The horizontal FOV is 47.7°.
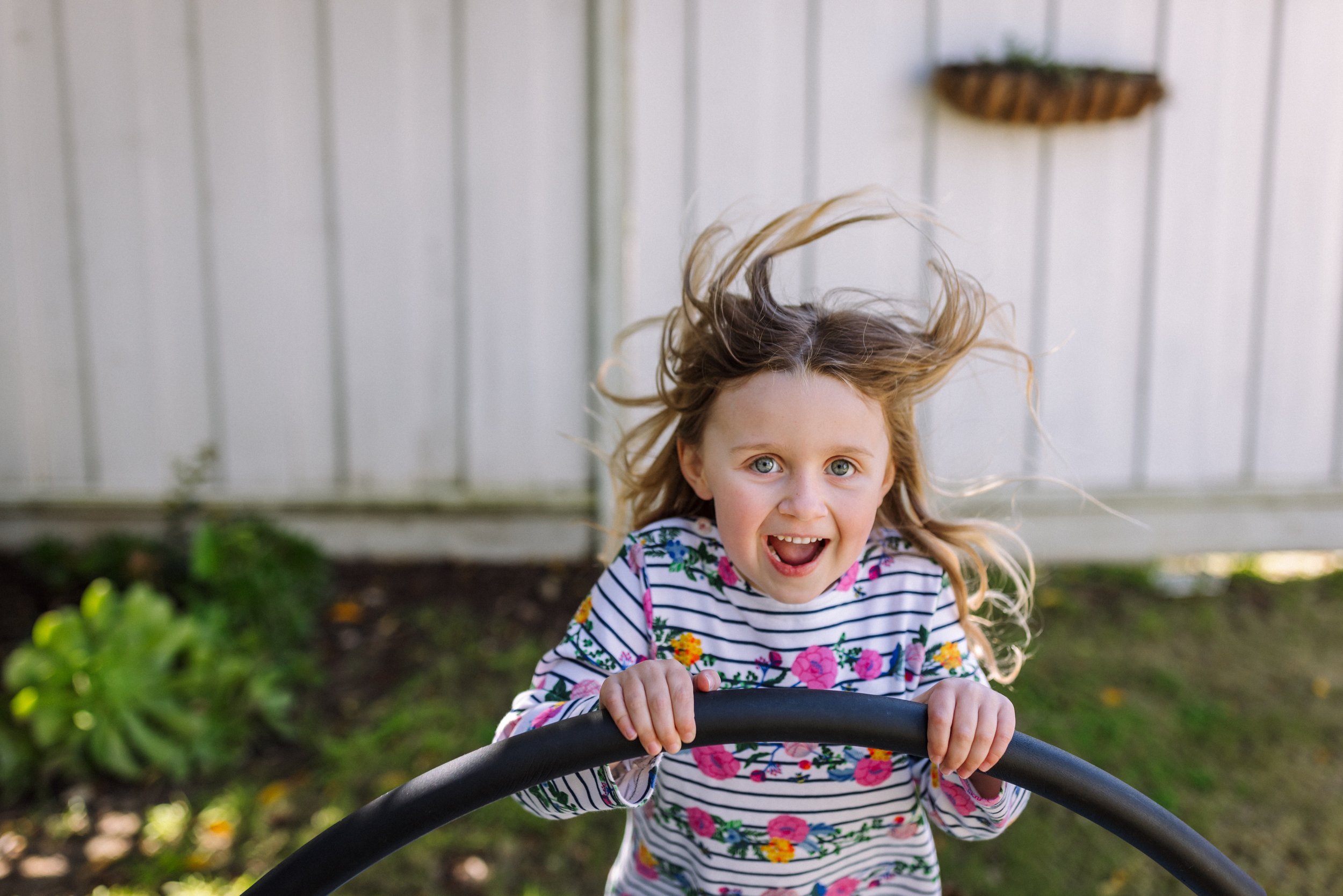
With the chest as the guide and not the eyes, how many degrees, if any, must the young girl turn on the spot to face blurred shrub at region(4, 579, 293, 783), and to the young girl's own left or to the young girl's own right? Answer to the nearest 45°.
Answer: approximately 135° to the young girl's own right

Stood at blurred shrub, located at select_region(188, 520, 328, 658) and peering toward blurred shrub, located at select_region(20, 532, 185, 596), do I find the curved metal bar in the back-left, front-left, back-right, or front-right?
back-left

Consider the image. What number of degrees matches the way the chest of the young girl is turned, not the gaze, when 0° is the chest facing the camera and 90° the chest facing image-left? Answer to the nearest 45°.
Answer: approximately 0°

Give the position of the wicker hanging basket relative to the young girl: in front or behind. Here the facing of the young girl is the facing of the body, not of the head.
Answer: behind
